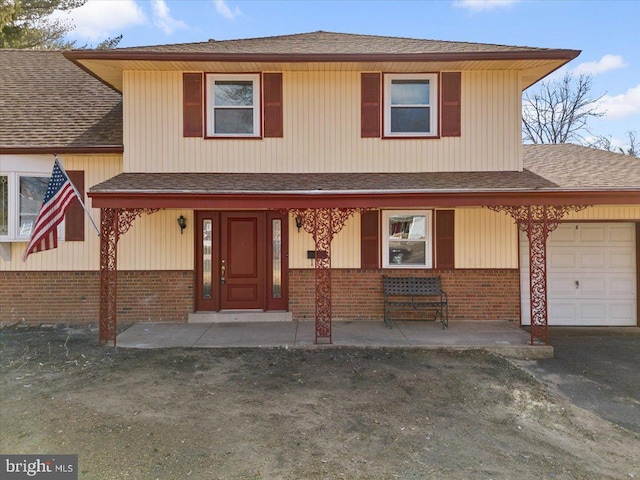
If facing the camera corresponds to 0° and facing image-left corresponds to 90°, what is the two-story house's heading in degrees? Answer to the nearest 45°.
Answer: approximately 0°
